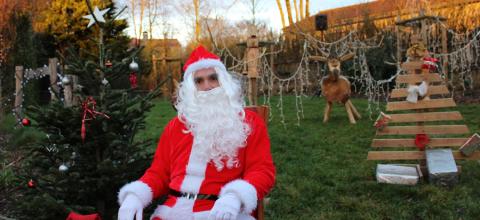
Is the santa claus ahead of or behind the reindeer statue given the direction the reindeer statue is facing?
ahead

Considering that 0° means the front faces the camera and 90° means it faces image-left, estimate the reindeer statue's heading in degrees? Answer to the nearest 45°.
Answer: approximately 0°

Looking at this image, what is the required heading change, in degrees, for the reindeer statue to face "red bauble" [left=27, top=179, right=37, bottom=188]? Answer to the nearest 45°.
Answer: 0° — it already faces it

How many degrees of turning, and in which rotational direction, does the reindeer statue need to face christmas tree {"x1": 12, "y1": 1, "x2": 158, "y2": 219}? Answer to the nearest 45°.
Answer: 0° — it already faces it

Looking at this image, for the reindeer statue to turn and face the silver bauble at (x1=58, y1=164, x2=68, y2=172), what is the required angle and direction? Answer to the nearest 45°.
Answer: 0° — it already faces it
